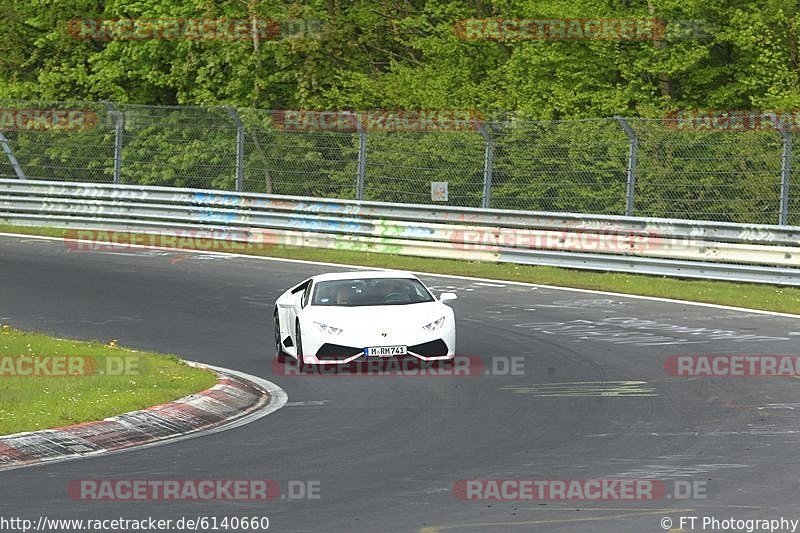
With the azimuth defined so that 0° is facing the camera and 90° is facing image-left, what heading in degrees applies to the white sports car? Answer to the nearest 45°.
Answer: approximately 0°

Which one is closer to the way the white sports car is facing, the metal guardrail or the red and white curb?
the red and white curb

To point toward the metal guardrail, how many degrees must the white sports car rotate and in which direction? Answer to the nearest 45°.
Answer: approximately 180°

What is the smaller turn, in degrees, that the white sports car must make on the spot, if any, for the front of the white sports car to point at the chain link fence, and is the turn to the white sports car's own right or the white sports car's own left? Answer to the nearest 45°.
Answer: approximately 180°

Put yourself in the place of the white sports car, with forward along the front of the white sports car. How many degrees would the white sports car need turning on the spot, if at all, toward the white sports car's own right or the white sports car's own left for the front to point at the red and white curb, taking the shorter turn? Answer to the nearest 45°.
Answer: approximately 45° to the white sports car's own right

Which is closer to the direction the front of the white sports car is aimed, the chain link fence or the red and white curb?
the red and white curb
